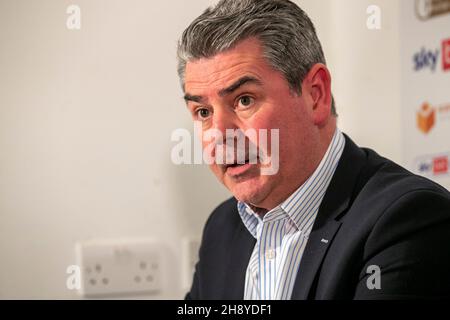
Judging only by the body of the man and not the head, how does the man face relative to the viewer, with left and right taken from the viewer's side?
facing the viewer and to the left of the viewer

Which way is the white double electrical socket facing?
toward the camera

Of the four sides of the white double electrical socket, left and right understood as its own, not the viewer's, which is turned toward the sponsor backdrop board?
left

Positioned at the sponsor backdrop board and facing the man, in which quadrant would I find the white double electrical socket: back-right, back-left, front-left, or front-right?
front-right

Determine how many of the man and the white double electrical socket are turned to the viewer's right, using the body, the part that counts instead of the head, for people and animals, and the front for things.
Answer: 0

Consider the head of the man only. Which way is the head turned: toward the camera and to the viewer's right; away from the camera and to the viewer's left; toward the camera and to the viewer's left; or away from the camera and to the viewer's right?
toward the camera and to the viewer's left

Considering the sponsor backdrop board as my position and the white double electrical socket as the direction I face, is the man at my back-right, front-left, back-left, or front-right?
front-left
